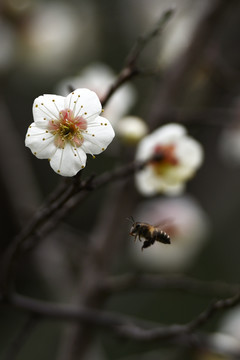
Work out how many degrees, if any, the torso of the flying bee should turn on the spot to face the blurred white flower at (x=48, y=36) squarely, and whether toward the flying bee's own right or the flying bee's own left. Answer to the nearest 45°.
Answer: approximately 90° to the flying bee's own right

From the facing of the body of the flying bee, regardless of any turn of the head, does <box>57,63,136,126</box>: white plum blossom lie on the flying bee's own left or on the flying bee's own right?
on the flying bee's own right

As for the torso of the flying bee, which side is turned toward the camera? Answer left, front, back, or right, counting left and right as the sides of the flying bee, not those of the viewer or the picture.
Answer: left
